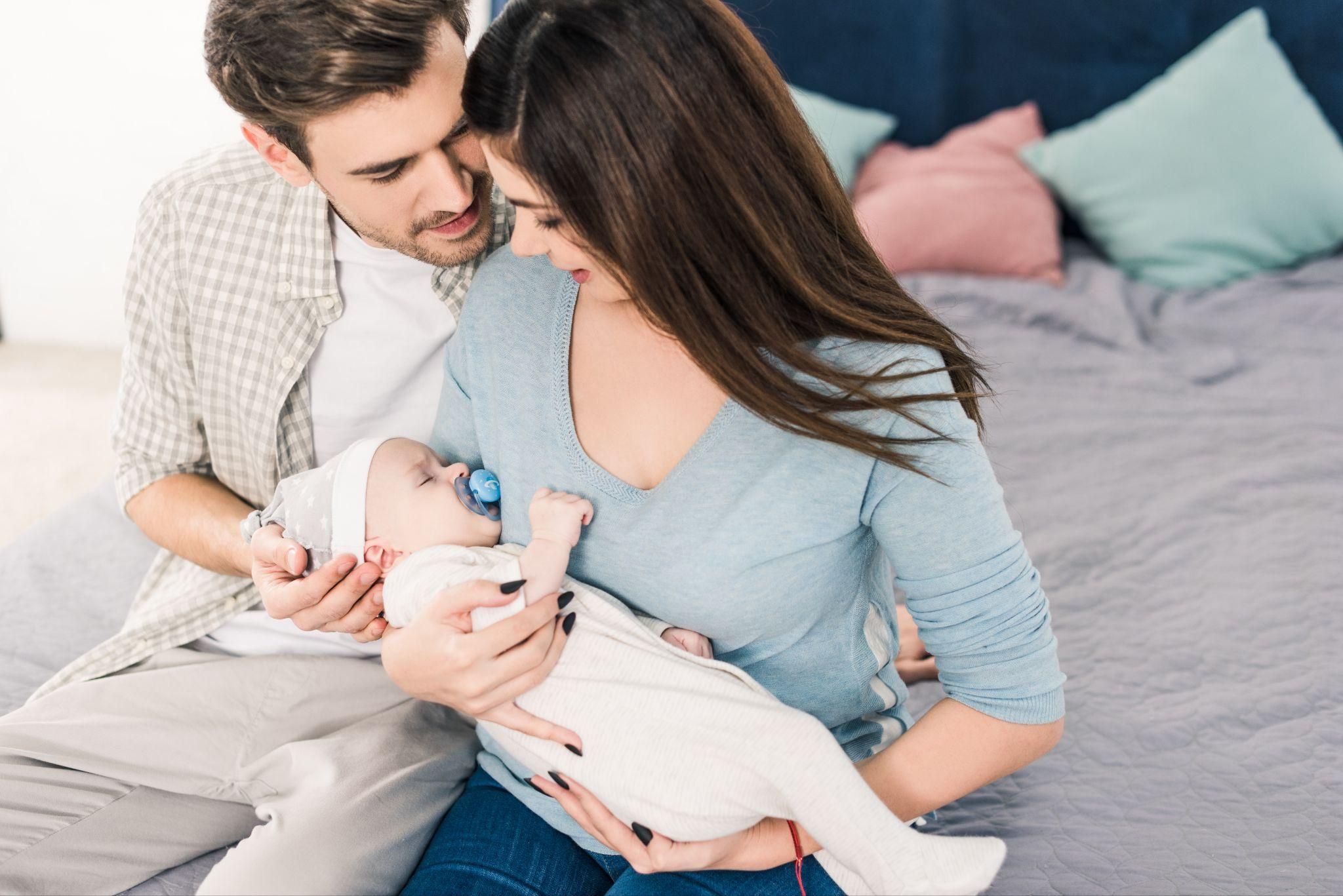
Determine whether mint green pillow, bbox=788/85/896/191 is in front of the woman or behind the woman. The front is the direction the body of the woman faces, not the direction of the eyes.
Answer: behind

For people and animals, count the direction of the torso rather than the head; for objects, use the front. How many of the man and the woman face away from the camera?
0

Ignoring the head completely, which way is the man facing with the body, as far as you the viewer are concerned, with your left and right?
facing the viewer and to the right of the viewer

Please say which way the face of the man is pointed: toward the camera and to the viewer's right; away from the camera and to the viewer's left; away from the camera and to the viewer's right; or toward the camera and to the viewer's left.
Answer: toward the camera and to the viewer's right
